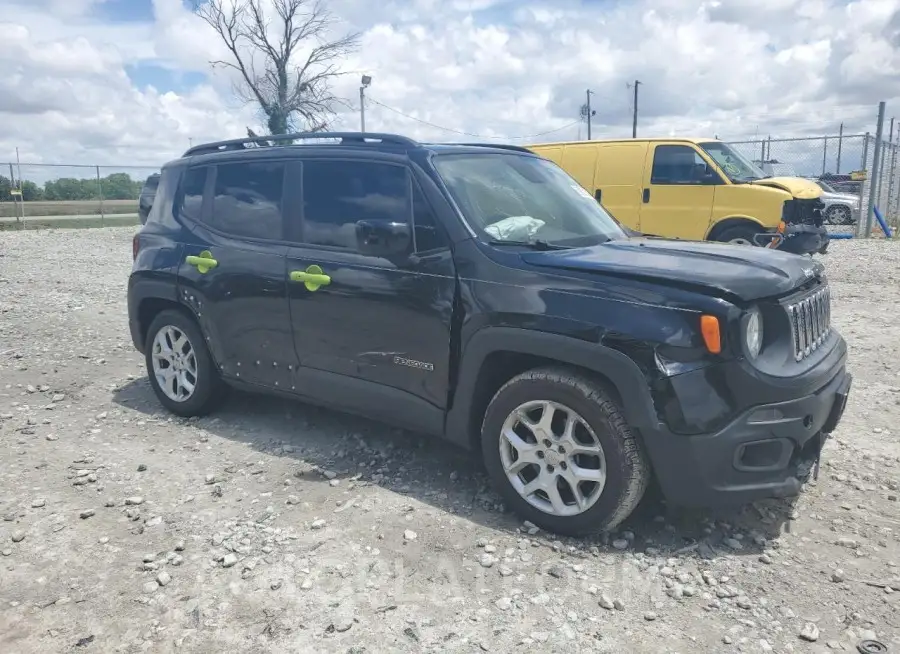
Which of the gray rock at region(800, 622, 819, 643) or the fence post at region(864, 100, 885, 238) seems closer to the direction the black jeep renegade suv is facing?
the gray rock

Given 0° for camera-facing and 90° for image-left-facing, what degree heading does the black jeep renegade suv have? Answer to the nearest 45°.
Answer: approximately 315°

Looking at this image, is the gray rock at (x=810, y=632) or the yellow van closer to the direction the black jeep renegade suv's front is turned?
the gray rock

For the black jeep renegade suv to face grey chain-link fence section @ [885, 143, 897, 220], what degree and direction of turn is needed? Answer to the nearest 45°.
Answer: approximately 90° to its left

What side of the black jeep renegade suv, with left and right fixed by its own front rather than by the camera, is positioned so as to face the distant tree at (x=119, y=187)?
back

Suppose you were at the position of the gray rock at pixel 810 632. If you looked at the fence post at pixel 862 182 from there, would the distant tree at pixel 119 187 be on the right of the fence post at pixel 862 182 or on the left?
left

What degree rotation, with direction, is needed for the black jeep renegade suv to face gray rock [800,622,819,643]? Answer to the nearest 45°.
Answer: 0° — it already faces it

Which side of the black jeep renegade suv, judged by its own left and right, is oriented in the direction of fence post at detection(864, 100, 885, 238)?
left

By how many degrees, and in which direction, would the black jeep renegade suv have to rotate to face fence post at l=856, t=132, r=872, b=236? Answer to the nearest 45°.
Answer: approximately 90° to its left
